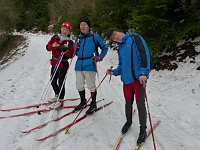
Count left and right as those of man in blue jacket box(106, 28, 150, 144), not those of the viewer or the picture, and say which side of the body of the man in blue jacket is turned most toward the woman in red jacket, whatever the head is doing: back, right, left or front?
right

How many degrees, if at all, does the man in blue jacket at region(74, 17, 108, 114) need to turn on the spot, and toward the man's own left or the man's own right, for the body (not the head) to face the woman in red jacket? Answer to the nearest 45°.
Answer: approximately 90° to the man's own right

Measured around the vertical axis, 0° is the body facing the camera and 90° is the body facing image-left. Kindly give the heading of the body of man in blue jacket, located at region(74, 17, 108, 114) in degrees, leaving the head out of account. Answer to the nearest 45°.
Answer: approximately 45°

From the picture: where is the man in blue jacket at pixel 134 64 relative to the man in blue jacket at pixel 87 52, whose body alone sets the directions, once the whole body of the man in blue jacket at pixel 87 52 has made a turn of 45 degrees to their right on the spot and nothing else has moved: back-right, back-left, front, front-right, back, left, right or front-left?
back-left
